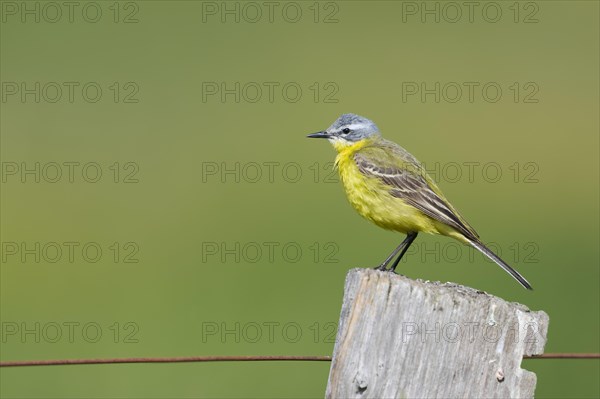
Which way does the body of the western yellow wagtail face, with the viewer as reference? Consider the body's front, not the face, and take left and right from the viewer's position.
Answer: facing to the left of the viewer
